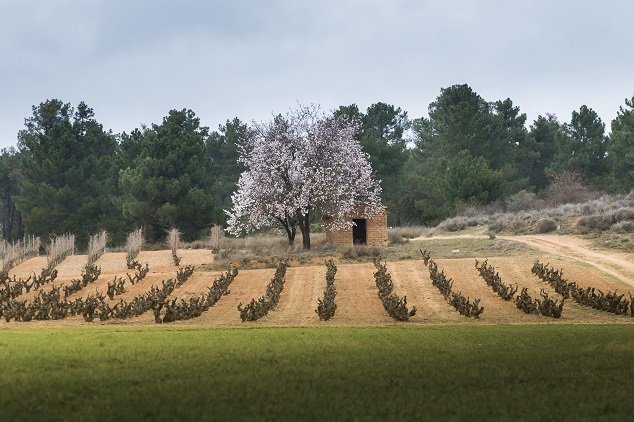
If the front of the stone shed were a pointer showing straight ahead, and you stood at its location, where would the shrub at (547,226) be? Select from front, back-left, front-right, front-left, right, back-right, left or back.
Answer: left

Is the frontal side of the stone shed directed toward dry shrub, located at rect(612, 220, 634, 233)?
no

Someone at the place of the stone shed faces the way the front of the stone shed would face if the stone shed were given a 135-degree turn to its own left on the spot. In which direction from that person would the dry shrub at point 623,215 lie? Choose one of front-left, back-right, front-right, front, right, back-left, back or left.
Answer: front-right

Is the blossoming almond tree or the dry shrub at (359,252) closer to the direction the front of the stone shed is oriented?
the dry shrub

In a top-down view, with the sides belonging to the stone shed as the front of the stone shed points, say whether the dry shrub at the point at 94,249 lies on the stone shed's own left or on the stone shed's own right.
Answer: on the stone shed's own right

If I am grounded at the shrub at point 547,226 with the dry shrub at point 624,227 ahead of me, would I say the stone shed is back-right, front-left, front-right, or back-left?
back-right

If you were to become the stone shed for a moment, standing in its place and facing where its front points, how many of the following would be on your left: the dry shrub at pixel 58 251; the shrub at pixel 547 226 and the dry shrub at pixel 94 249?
1

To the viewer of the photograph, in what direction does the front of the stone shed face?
facing the viewer

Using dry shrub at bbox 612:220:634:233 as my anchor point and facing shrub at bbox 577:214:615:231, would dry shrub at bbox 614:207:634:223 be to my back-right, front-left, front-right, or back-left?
front-right

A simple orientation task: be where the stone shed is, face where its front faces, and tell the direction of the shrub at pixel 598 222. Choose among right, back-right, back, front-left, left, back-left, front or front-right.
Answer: left

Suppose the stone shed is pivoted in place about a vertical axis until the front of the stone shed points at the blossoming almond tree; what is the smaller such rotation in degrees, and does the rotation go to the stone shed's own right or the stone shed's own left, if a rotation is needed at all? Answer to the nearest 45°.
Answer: approximately 45° to the stone shed's own right

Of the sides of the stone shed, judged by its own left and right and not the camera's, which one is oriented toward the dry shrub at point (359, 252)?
front

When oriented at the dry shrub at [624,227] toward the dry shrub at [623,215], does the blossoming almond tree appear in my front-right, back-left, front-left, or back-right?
back-left

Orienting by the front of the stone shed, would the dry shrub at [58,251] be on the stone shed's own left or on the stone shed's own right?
on the stone shed's own right
